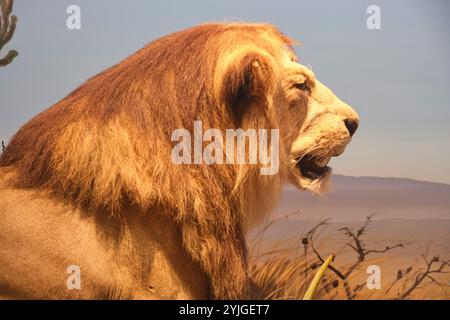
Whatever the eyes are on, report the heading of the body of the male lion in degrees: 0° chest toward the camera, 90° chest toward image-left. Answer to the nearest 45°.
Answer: approximately 270°
